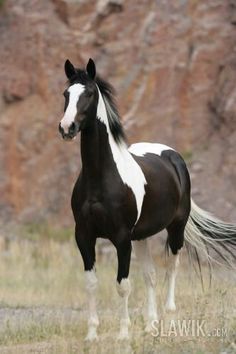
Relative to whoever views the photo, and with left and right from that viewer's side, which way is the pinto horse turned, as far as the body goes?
facing the viewer and to the left of the viewer
